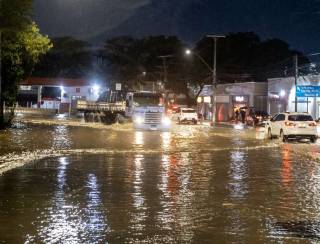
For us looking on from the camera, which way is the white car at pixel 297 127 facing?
facing away from the viewer and to the left of the viewer

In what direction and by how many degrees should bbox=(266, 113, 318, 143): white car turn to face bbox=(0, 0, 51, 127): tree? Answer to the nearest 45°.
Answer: approximately 45° to its left
